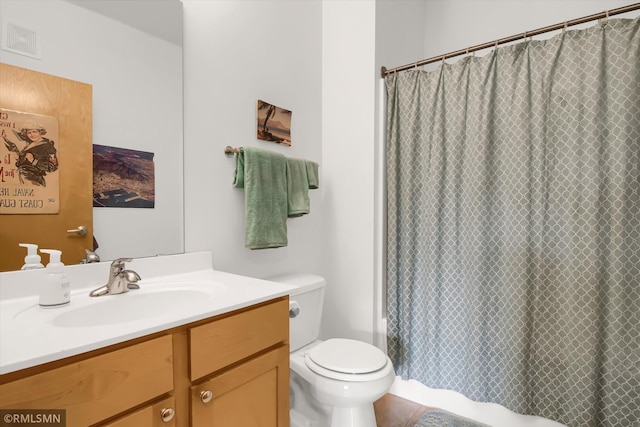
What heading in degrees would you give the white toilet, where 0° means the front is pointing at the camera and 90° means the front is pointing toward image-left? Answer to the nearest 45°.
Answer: approximately 315°

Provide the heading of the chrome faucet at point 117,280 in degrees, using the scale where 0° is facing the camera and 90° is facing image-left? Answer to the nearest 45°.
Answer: approximately 315°

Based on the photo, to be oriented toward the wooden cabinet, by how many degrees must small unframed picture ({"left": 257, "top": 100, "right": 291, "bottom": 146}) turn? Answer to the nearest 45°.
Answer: approximately 45° to its right

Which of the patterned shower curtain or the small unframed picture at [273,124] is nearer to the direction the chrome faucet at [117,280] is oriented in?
the patterned shower curtain

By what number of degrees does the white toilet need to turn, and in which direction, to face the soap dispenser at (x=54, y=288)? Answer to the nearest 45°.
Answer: approximately 90° to its right
